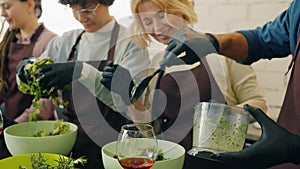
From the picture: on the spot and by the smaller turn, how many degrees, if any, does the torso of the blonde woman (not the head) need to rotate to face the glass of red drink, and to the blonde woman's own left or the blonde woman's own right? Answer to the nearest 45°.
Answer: approximately 45° to the blonde woman's own left

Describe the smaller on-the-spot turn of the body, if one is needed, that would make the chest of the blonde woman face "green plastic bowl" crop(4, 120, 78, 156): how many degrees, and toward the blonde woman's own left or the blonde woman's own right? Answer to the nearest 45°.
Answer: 0° — they already face it

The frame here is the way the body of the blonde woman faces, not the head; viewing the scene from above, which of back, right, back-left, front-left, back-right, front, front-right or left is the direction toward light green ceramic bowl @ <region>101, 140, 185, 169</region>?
front-left

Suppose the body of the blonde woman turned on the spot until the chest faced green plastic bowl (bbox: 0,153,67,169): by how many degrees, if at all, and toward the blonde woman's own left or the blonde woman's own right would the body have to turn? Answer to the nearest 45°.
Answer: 0° — they already face it
